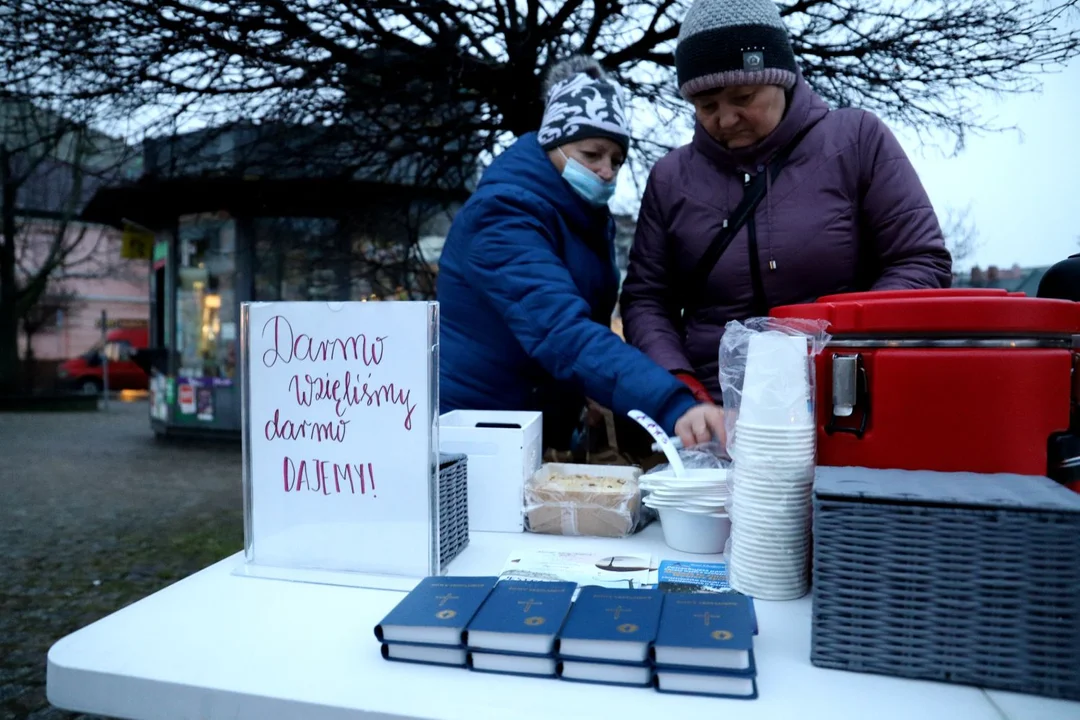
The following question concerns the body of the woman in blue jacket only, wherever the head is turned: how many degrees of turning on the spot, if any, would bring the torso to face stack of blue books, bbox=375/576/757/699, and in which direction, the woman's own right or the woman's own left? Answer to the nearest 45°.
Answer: approximately 45° to the woman's own right

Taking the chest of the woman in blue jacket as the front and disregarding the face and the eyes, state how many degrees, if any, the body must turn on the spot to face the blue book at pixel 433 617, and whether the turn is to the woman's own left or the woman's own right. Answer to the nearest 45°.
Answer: approximately 45° to the woman's own right

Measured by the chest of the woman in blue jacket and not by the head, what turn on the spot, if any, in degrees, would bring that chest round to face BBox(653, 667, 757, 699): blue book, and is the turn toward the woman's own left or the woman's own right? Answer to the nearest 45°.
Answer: approximately 45° to the woman's own right

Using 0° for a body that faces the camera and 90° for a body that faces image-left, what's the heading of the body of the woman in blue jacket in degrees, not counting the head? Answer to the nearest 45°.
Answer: approximately 315°

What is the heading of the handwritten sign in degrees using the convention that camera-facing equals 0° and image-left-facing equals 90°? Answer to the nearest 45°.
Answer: approximately 0°

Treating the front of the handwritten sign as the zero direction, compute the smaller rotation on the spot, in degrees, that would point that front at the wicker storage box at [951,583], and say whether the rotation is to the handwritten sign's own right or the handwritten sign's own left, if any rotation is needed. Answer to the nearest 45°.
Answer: approximately 45° to the handwritten sign's own left

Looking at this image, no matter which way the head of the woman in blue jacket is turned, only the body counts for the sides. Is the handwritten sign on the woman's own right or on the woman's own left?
on the woman's own right
